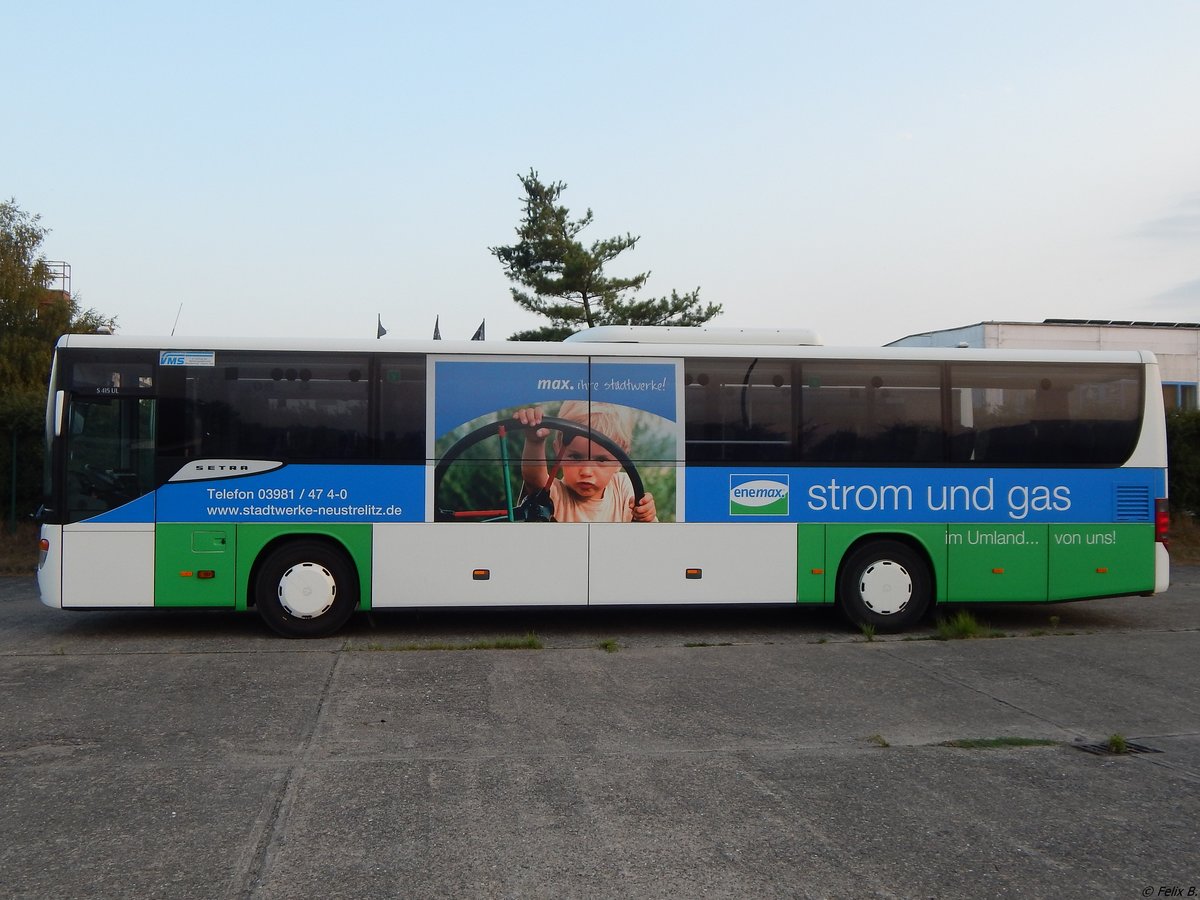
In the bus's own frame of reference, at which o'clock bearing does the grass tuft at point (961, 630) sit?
The grass tuft is roughly at 6 o'clock from the bus.

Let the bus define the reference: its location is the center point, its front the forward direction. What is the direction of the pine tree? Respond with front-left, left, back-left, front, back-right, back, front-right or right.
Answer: right

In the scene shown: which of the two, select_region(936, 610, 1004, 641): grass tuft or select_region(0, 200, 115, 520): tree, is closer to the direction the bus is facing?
the tree

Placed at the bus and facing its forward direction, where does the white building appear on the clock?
The white building is roughly at 4 o'clock from the bus.

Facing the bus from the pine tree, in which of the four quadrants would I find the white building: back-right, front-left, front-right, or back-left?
back-left

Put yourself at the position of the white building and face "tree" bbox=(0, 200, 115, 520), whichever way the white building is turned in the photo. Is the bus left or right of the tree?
left

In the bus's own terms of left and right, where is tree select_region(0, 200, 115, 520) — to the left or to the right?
on its right

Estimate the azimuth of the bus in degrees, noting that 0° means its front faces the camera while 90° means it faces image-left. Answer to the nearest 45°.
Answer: approximately 90°

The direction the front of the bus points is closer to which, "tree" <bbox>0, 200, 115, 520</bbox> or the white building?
the tree
